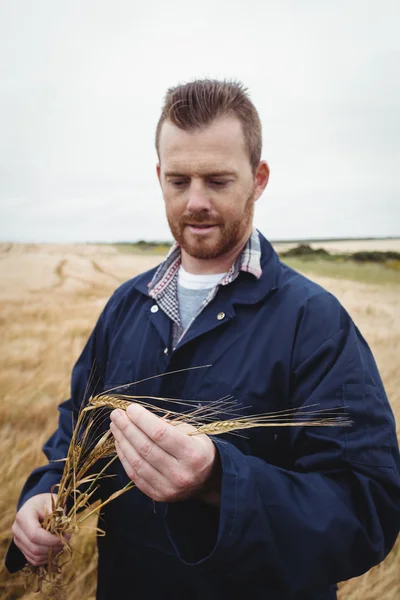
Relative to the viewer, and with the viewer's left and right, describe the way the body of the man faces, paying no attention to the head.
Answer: facing the viewer and to the left of the viewer

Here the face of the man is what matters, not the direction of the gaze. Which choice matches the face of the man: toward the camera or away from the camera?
toward the camera
